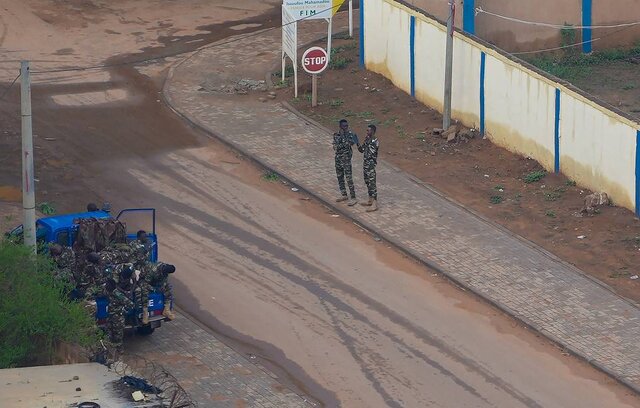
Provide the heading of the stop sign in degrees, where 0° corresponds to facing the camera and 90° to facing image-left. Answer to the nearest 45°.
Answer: approximately 0°

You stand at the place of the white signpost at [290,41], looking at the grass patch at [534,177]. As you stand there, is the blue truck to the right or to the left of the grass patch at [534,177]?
right

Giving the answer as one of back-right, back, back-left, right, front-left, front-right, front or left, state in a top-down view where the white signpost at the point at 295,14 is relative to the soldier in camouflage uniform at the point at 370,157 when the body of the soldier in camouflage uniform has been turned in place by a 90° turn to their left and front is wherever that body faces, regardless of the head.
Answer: back

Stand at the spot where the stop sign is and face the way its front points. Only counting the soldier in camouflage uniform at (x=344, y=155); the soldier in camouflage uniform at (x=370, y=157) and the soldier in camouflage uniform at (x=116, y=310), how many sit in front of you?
3

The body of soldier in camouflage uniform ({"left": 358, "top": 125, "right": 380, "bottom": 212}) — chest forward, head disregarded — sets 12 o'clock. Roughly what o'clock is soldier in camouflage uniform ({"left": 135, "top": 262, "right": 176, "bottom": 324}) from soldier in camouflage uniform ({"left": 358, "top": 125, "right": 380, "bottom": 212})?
soldier in camouflage uniform ({"left": 135, "top": 262, "right": 176, "bottom": 324}) is roughly at 10 o'clock from soldier in camouflage uniform ({"left": 358, "top": 125, "right": 380, "bottom": 212}).

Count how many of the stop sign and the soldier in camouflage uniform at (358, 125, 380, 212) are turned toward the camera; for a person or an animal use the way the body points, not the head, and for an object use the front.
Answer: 1

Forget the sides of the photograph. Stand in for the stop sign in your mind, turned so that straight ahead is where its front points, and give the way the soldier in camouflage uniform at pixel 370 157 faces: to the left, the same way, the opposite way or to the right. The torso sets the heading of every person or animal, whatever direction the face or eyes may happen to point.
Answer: to the right

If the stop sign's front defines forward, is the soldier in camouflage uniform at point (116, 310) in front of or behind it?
in front

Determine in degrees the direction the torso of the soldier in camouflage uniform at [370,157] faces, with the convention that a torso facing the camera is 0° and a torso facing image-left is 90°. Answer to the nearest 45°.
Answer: approximately 90°

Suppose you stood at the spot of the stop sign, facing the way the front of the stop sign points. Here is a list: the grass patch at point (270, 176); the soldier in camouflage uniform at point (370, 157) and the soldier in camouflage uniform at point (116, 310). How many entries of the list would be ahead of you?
3
